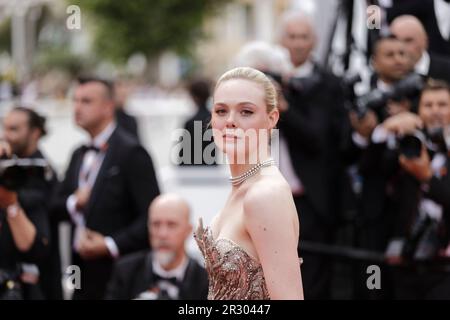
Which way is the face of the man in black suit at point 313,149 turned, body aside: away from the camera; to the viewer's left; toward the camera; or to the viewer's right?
toward the camera

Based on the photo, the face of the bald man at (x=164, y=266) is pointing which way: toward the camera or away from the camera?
toward the camera

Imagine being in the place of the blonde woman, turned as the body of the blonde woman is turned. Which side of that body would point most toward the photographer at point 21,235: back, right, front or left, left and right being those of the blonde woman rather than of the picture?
right

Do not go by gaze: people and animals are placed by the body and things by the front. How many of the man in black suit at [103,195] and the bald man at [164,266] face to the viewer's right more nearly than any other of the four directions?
0

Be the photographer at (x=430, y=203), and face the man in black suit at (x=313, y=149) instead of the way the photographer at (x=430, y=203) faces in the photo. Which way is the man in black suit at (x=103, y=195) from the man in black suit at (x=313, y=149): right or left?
left

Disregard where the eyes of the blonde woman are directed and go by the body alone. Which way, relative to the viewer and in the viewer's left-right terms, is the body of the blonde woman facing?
facing the viewer and to the left of the viewer

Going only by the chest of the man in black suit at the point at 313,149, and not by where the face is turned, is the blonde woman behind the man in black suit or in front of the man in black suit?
in front

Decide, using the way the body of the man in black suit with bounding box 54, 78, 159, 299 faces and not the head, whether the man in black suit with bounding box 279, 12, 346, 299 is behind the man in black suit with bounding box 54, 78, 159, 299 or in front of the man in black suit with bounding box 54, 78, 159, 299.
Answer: behind

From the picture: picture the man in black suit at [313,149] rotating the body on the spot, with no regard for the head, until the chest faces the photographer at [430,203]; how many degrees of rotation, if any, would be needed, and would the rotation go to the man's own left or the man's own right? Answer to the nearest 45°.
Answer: approximately 90° to the man's own left

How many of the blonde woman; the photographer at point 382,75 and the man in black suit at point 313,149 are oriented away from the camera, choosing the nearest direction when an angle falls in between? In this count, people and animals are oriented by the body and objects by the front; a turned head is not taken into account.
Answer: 0

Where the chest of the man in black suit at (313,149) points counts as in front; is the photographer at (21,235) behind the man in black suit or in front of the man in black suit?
in front

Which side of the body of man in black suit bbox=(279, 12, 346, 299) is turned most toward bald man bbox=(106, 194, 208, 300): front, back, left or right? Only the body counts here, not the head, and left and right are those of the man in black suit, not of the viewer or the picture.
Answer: front

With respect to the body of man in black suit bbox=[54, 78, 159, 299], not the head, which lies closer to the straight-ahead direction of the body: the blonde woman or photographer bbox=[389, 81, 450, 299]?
the blonde woman

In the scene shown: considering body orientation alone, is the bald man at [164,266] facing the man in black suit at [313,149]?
no
